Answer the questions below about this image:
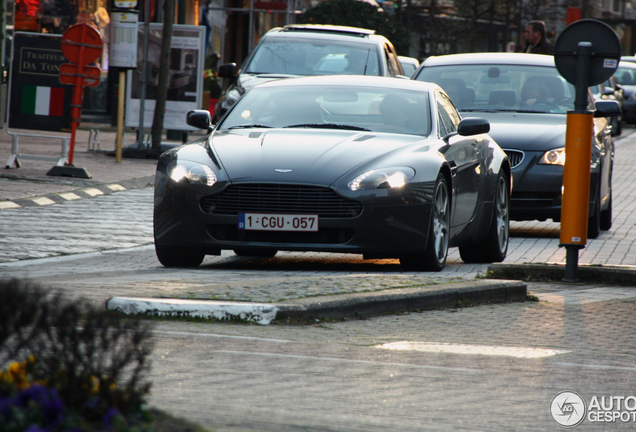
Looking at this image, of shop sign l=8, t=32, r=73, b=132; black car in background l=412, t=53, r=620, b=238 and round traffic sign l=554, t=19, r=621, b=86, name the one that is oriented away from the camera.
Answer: the round traffic sign

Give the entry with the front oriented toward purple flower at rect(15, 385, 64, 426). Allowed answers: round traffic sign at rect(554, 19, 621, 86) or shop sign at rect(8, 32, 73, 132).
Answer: the shop sign

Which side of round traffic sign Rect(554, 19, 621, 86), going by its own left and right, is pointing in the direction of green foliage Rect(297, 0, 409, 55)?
front

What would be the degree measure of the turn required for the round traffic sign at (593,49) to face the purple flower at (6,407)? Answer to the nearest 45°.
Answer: approximately 180°

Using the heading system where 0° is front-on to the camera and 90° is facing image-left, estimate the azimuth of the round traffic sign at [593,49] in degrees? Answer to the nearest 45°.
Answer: approximately 180°

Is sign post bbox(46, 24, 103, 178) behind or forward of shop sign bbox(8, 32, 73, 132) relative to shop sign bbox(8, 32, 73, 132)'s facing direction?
forward

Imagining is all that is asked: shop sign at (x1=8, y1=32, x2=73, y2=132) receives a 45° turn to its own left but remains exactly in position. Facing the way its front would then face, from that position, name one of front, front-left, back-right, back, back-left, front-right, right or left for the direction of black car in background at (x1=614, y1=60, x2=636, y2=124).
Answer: left

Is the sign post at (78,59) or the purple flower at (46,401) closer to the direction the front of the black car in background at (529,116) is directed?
the purple flower

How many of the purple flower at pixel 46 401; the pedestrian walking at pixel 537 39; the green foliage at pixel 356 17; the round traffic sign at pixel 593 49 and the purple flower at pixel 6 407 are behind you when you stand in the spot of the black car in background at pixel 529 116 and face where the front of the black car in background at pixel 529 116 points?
2

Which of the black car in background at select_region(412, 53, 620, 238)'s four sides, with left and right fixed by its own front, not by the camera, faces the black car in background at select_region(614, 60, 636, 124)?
back

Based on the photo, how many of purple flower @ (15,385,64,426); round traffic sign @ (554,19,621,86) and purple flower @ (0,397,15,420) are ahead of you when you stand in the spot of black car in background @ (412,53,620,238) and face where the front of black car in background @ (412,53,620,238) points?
3

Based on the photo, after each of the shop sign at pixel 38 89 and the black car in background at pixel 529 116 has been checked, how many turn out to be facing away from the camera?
0

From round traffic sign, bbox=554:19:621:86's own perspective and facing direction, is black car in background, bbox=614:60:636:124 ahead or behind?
ahead

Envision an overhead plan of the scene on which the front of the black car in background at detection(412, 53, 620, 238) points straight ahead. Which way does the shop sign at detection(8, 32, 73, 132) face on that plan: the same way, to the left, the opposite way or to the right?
the same way

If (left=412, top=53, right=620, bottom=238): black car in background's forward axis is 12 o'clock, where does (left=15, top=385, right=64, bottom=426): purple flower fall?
The purple flower is roughly at 12 o'clock from the black car in background.

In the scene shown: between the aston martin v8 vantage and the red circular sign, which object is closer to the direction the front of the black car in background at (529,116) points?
the aston martin v8 vantage

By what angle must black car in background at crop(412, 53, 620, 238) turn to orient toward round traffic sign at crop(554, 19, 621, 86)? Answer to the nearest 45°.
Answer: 0° — it already faces it

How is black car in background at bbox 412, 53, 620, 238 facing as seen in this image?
toward the camera
